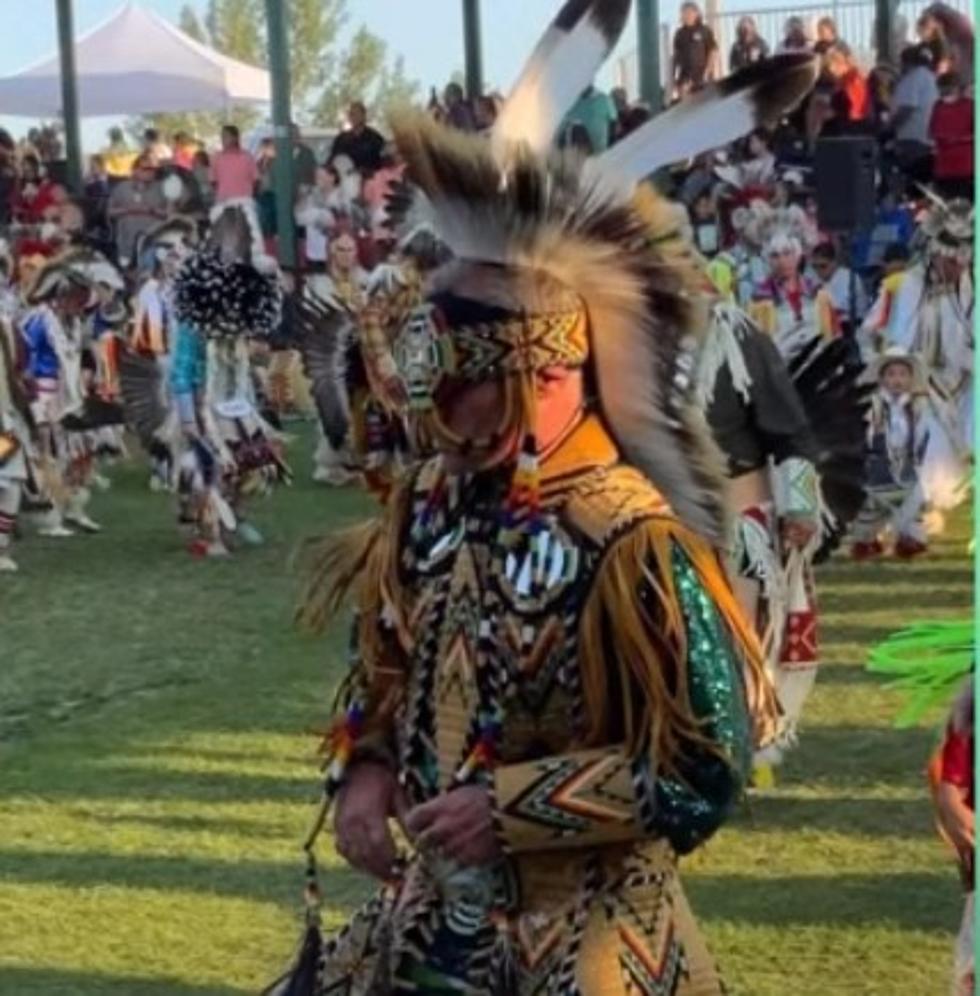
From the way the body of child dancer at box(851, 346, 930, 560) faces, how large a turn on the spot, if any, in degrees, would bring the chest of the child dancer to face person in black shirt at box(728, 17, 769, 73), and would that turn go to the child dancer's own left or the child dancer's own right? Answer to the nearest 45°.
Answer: approximately 180°

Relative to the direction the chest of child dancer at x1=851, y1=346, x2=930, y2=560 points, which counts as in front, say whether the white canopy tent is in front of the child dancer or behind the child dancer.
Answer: behind

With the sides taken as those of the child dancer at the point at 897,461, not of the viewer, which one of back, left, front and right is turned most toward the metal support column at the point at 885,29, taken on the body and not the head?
back

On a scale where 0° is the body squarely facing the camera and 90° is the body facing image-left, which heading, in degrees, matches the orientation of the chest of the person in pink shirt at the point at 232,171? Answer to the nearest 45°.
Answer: approximately 0°

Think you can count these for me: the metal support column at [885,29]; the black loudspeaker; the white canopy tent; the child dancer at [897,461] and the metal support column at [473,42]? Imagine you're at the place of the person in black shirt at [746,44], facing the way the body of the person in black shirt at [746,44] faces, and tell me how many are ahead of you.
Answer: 2

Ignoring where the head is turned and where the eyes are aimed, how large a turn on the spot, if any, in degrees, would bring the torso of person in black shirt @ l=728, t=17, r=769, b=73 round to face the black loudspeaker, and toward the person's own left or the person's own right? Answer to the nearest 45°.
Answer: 0° — they already face it

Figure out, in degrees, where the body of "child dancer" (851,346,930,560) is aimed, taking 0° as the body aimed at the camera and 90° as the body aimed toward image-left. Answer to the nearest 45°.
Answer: approximately 0°

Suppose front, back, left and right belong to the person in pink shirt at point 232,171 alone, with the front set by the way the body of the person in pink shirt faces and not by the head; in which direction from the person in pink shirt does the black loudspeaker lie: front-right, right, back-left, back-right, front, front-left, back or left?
front-left

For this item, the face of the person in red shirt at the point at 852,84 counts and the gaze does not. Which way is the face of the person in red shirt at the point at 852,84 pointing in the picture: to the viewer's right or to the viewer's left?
to the viewer's left

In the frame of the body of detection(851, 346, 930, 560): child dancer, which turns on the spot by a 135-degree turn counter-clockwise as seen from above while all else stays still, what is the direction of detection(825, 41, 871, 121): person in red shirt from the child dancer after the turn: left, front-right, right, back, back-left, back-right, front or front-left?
front-left

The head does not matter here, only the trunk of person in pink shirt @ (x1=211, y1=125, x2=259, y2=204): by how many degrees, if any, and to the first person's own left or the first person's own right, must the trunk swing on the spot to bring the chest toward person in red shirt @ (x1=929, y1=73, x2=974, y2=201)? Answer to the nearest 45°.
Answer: approximately 45° to the first person's own left
